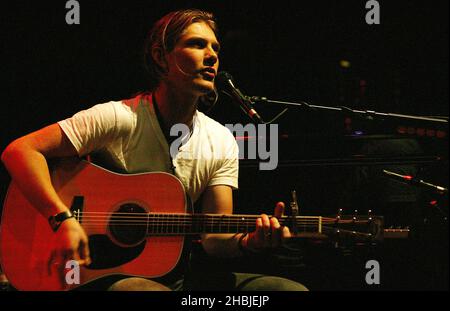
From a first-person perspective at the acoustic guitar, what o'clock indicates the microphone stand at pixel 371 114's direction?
The microphone stand is roughly at 9 o'clock from the acoustic guitar.

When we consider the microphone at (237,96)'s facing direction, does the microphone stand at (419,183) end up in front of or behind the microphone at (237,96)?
behind

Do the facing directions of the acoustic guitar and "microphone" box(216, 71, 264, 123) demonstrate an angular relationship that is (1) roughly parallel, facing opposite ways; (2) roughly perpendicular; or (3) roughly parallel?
roughly perpendicular

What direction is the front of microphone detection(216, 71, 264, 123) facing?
to the viewer's left

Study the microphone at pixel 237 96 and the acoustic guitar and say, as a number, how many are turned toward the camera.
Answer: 1

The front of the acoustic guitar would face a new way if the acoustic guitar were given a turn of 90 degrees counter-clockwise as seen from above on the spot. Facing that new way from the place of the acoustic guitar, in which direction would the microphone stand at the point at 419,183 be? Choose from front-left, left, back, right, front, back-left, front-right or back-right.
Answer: front
